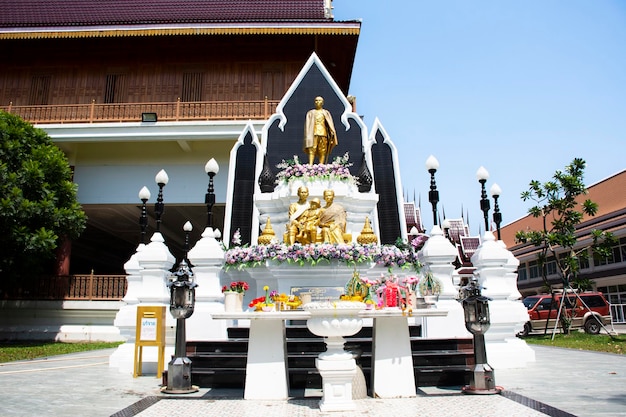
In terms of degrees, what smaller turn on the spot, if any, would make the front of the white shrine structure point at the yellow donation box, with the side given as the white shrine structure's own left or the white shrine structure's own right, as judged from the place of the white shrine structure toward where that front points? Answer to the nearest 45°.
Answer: approximately 45° to the white shrine structure's own right

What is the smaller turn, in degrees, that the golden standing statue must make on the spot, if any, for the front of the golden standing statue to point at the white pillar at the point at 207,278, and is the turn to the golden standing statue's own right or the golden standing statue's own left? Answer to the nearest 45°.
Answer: approximately 45° to the golden standing statue's own right

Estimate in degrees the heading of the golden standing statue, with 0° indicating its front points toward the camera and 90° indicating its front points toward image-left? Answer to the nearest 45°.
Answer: approximately 0°

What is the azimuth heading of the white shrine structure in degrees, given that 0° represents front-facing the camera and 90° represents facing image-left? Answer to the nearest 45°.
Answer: approximately 0°

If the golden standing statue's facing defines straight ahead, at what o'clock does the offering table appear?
The offering table is roughly at 12 o'clock from the golden standing statue.

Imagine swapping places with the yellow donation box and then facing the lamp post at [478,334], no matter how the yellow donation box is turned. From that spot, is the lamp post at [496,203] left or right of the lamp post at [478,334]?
left

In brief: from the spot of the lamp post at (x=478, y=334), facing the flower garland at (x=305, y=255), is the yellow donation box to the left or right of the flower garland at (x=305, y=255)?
left

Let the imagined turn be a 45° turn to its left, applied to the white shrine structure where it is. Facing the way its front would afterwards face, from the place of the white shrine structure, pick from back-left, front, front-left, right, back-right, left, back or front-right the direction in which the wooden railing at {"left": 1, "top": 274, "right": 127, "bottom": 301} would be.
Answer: back
